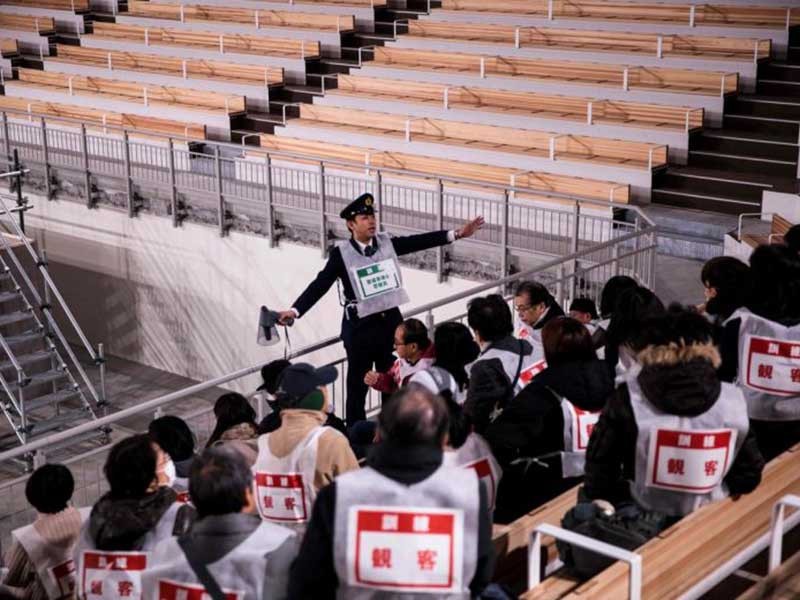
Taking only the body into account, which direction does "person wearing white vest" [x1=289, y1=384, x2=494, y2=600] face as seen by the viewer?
away from the camera

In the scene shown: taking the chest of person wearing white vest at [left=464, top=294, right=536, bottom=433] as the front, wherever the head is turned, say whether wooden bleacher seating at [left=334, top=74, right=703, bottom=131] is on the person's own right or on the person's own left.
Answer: on the person's own right

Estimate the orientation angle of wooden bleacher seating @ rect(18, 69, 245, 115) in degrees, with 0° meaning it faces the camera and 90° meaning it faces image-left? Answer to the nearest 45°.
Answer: approximately 45°

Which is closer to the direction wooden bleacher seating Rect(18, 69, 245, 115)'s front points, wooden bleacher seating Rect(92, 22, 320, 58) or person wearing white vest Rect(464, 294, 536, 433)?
the person wearing white vest

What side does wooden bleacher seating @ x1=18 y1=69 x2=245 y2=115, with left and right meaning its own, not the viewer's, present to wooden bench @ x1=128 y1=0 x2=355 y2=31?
back

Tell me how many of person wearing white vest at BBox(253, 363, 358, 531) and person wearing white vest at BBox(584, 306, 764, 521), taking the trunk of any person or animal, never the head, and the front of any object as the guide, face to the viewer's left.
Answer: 0

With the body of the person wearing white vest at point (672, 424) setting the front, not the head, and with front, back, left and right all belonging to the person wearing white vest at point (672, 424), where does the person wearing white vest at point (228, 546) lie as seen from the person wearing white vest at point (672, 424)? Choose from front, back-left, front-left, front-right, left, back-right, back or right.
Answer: back-left

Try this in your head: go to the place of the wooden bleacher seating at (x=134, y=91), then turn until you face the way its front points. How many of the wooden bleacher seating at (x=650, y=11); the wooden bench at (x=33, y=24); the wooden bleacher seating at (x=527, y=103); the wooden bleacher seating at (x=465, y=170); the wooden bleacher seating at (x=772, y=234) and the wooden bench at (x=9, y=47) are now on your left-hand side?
4

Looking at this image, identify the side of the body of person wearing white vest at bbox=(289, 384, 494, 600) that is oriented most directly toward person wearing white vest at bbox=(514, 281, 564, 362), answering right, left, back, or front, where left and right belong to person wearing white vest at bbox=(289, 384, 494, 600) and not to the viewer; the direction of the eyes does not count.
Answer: front

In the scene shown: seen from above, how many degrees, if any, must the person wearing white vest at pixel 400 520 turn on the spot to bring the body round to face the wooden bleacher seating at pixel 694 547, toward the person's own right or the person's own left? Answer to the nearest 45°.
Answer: approximately 45° to the person's own right

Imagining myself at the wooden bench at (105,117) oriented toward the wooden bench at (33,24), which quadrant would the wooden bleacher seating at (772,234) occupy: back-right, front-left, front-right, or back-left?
back-right

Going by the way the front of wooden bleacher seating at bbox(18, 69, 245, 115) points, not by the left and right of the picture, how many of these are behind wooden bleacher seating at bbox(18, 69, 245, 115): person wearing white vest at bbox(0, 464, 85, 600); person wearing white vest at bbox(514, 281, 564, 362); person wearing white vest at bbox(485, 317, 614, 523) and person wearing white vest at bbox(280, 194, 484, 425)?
0

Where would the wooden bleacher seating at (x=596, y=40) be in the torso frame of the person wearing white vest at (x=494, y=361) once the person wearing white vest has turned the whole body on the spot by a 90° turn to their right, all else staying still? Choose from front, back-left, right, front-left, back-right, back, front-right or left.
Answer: front-left

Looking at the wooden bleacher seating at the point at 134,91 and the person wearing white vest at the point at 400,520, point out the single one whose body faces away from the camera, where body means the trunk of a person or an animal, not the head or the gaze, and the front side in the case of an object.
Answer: the person wearing white vest

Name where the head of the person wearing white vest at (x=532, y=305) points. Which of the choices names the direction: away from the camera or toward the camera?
toward the camera
